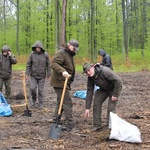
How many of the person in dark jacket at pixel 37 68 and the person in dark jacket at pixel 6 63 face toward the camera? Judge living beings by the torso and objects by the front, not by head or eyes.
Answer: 2

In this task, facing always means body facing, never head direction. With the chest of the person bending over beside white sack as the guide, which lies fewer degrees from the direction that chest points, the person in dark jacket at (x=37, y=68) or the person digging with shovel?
the person digging with shovel

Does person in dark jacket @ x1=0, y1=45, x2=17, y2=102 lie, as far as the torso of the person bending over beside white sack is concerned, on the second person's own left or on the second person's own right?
on the second person's own right

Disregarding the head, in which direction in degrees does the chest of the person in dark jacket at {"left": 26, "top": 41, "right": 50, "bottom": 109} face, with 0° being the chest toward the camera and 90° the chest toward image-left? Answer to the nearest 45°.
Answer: approximately 0°

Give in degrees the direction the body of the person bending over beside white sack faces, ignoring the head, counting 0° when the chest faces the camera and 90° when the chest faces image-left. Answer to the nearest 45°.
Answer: approximately 45°

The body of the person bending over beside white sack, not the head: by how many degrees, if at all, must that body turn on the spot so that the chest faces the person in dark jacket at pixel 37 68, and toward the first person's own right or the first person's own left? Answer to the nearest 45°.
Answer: approximately 90° to the first person's own right

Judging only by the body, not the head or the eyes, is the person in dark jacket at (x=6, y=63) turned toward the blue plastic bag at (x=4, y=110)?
yes

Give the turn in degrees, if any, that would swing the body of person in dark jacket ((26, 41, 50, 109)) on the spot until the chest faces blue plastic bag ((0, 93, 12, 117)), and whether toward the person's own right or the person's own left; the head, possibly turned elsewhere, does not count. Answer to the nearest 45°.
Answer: approximately 45° to the person's own right
